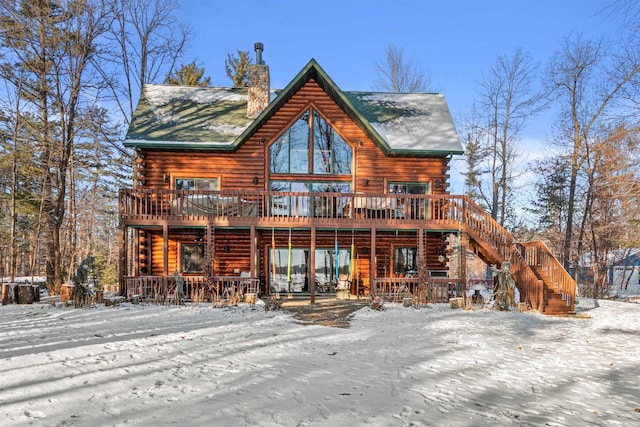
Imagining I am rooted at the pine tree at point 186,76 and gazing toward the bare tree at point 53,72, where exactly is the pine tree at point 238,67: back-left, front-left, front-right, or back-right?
back-left

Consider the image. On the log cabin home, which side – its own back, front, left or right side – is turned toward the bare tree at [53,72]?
right

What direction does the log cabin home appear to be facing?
toward the camera

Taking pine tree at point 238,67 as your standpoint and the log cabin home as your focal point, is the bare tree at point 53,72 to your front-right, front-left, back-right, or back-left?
front-right

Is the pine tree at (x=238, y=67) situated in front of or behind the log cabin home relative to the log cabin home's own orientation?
behind

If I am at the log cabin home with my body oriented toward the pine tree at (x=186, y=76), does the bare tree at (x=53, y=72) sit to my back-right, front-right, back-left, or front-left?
front-left
